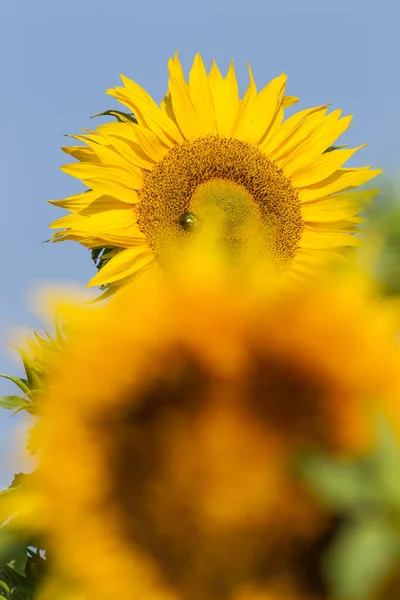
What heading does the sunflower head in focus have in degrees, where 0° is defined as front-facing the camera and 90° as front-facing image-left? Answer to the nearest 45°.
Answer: approximately 0°

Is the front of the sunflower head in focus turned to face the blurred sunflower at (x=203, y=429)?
yes

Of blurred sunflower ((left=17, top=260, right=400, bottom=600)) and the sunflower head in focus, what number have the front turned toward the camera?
2

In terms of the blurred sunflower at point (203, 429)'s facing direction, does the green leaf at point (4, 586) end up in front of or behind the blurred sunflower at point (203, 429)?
behind

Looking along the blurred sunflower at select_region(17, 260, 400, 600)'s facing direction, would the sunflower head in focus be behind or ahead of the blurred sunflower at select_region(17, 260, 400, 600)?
behind

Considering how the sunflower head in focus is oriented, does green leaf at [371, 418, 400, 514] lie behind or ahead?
ahead
